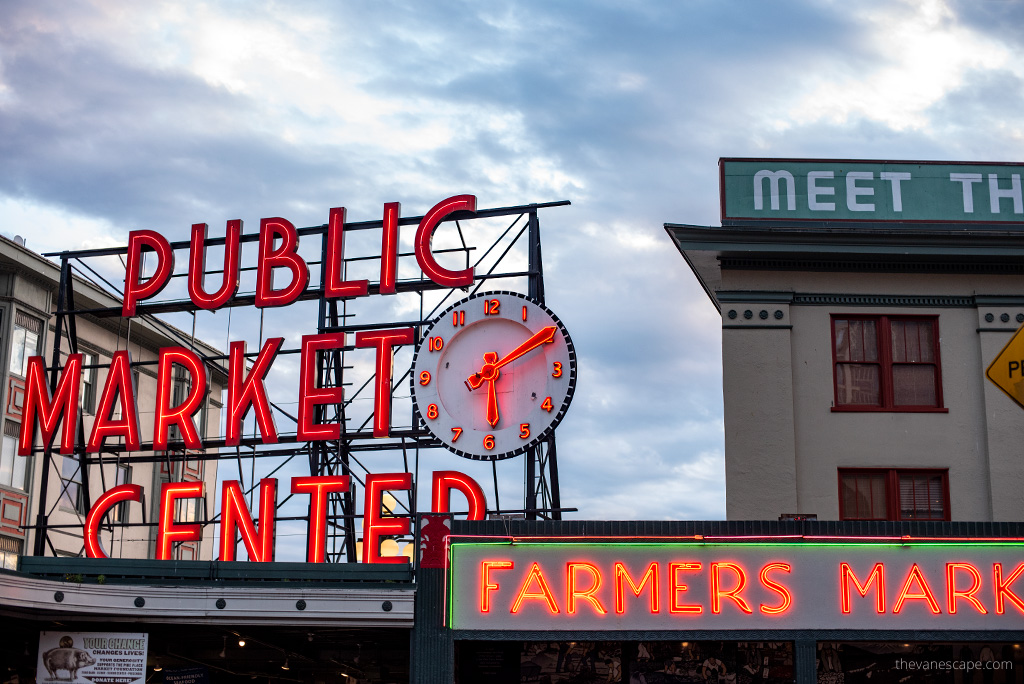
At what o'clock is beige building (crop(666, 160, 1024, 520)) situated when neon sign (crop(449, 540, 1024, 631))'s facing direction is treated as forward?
The beige building is roughly at 7 o'clock from the neon sign.

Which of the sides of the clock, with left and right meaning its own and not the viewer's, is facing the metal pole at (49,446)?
right

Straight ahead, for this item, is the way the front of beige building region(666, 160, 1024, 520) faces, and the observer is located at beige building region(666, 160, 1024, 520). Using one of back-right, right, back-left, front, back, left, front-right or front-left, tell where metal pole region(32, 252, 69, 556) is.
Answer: right

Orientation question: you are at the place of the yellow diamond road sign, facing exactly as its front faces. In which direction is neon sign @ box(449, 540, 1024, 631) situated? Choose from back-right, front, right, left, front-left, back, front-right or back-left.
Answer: back-right

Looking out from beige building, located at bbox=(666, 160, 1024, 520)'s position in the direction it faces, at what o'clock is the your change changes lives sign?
Your change changes lives sign is roughly at 2 o'clock from the beige building.

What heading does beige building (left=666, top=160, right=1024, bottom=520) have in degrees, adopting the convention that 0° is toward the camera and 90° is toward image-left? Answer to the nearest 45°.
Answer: approximately 0°

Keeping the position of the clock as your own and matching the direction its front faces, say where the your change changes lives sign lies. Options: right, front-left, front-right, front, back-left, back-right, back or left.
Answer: front-right

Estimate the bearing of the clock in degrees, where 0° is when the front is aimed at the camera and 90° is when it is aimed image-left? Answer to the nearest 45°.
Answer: approximately 0°
